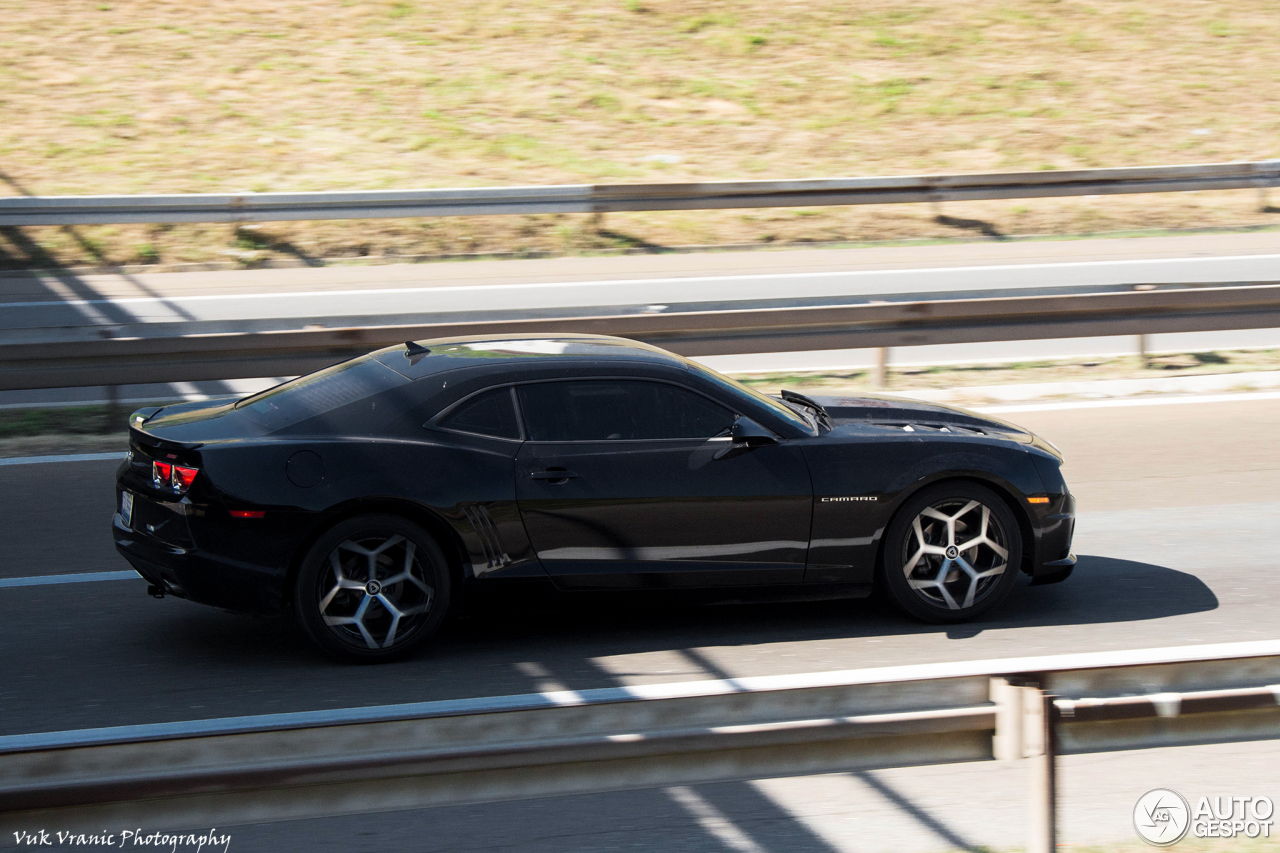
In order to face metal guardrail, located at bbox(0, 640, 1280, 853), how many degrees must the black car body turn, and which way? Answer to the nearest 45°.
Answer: approximately 90° to its right

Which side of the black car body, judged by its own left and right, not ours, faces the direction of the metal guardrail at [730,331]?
left

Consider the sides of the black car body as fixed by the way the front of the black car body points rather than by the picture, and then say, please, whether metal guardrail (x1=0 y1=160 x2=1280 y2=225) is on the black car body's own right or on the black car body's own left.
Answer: on the black car body's own left

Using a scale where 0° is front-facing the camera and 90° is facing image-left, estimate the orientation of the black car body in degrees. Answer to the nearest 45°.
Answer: approximately 270°
